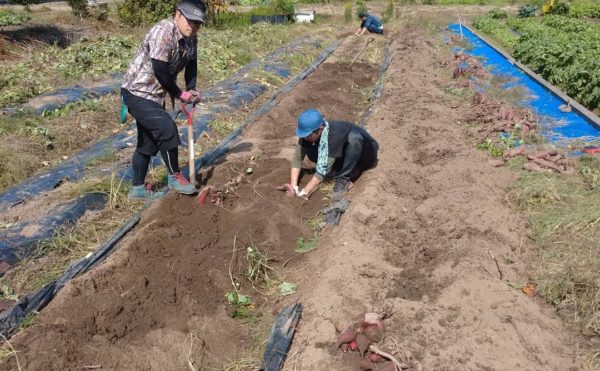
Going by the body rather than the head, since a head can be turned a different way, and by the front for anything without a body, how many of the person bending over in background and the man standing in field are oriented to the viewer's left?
1

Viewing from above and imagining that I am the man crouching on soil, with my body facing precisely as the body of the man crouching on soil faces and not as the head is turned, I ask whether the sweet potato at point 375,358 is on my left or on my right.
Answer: on my left

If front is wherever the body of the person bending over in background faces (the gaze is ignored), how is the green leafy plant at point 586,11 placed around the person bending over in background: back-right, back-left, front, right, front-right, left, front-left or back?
back-right

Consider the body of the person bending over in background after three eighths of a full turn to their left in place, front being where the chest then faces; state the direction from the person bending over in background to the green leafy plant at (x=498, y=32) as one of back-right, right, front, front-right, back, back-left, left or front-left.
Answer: front-left

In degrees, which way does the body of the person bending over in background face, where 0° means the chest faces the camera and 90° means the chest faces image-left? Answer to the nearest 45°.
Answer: approximately 90°

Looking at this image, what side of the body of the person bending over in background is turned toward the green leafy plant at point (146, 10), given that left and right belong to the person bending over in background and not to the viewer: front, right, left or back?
front

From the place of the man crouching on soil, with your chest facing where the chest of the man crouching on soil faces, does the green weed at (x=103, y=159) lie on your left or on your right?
on your right

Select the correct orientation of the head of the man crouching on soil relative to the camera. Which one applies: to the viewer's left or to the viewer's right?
to the viewer's left

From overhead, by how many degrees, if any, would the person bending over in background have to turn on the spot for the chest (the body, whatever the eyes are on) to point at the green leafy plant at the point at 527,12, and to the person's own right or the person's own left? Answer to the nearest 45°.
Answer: approximately 135° to the person's own right

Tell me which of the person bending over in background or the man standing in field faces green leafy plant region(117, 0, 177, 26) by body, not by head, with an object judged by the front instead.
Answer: the person bending over in background

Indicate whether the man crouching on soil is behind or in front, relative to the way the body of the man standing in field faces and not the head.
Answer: in front

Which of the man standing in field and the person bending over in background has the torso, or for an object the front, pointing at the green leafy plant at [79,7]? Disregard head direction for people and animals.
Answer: the person bending over in background

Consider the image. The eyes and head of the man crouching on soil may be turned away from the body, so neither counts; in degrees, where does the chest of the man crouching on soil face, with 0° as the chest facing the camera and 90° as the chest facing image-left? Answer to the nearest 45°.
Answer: approximately 45°

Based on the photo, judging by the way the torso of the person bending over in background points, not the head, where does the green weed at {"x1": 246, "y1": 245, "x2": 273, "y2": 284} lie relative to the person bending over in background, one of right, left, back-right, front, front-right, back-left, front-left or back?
left

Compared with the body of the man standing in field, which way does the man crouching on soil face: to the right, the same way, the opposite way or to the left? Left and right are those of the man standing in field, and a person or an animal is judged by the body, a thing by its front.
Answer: to the right
